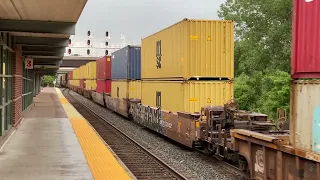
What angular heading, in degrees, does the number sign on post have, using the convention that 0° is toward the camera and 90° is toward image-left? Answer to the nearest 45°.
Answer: approximately 0°

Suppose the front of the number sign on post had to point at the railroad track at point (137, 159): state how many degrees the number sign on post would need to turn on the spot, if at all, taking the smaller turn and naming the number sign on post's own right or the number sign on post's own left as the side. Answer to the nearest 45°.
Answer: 0° — it already faces it

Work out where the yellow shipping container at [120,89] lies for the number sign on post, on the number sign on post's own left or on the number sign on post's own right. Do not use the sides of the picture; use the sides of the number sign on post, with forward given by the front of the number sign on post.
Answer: on the number sign on post's own left

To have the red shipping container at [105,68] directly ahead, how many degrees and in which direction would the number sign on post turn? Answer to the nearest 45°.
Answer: approximately 135° to its left

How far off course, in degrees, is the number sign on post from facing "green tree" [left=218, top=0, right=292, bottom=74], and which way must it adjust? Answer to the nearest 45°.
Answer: approximately 90° to its left

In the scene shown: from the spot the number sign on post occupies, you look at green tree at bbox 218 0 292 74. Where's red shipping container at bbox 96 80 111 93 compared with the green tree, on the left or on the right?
left
